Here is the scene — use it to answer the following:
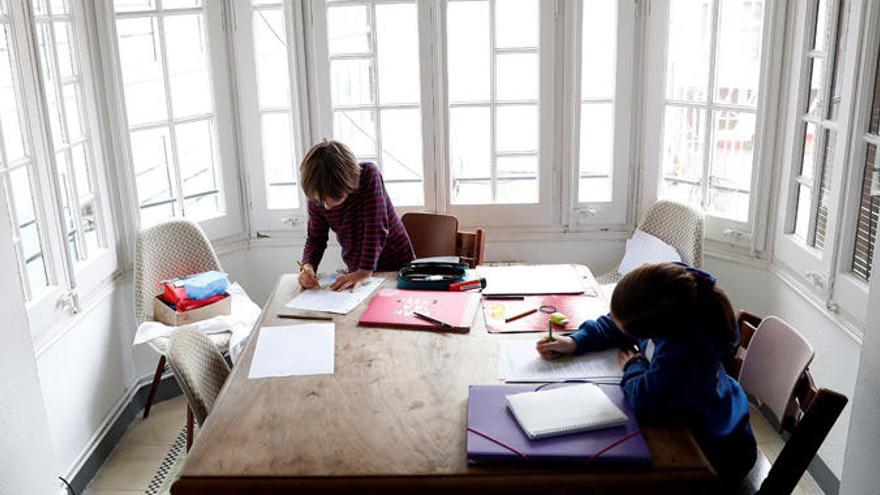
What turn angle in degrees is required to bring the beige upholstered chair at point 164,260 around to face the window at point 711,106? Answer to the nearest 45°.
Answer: approximately 45° to its left

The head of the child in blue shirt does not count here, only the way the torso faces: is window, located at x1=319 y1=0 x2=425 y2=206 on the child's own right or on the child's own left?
on the child's own right

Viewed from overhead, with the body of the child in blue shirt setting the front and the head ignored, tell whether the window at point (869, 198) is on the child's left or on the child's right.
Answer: on the child's right

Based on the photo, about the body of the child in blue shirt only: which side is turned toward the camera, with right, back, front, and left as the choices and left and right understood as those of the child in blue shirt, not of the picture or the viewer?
left

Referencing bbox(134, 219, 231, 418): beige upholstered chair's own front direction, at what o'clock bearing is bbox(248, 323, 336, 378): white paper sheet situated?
The white paper sheet is roughly at 1 o'clock from the beige upholstered chair.

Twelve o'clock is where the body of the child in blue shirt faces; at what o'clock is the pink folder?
The pink folder is roughly at 1 o'clock from the child in blue shirt.

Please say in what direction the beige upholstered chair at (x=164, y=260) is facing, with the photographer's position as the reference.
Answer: facing the viewer and to the right of the viewer

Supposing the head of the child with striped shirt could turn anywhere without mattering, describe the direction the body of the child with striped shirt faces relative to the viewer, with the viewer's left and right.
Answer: facing the viewer and to the left of the viewer

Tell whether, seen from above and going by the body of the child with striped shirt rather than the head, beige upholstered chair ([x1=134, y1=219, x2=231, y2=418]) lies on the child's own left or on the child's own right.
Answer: on the child's own right

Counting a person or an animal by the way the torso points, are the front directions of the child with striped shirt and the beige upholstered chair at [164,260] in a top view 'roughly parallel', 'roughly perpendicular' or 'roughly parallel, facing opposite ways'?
roughly perpendicular

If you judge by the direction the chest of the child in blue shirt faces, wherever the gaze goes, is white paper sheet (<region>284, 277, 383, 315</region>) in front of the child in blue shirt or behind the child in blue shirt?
in front

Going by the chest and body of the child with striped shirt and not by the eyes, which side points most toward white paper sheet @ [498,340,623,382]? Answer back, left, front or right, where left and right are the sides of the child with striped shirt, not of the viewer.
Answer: left

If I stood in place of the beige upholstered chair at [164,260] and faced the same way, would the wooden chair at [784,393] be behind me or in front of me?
in front

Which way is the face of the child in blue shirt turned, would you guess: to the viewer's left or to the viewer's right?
to the viewer's left

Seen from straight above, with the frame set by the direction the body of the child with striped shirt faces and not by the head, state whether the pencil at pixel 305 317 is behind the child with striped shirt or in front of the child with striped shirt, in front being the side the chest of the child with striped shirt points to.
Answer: in front

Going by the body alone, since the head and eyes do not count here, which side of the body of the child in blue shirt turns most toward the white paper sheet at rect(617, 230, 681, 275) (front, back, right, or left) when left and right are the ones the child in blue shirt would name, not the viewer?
right
